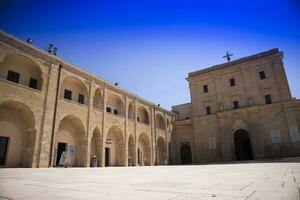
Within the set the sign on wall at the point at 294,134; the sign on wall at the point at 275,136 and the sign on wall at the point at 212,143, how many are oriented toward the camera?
3

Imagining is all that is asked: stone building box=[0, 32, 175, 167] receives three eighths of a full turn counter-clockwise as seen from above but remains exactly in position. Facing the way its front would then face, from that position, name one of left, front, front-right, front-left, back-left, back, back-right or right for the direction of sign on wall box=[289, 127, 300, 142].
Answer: right

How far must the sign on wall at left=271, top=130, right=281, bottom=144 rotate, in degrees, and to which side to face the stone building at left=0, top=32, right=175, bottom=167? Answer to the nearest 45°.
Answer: approximately 45° to its right

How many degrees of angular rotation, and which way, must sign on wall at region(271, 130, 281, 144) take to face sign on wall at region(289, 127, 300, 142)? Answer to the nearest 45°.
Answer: approximately 90° to its left

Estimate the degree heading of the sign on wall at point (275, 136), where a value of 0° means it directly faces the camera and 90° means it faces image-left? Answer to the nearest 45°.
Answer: approximately 0°

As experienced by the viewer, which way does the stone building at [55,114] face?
facing the viewer and to the right of the viewer

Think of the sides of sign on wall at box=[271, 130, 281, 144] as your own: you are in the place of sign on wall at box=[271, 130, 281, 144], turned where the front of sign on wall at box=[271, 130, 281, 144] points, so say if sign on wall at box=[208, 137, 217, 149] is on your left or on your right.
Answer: on your right

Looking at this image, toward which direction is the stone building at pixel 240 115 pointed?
toward the camera

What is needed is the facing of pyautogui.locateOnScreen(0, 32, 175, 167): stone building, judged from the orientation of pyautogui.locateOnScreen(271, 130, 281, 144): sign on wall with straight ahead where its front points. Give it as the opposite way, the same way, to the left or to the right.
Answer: to the left

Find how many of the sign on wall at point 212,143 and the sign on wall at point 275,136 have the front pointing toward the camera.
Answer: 2

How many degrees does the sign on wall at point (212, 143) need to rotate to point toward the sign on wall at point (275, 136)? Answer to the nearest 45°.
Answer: approximately 90° to its left

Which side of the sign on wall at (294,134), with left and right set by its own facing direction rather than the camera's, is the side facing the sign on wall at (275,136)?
right

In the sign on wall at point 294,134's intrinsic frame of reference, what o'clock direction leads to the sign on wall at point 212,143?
the sign on wall at point 212,143 is roughly at 3 o'clock from the sign on wall at point 294,134.
